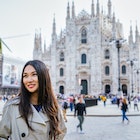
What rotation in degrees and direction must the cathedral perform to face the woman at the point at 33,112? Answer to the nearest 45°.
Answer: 0° — it already faces them

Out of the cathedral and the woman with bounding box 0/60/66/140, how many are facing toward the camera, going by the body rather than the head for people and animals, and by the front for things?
2

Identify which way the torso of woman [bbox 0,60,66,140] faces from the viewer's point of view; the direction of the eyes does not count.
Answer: toward the camera

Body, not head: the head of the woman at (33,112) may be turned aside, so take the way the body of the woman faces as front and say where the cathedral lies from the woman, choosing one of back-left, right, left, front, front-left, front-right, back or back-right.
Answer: back

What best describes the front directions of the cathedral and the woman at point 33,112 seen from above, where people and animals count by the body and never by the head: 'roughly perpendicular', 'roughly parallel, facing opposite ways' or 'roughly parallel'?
roughly parallel
